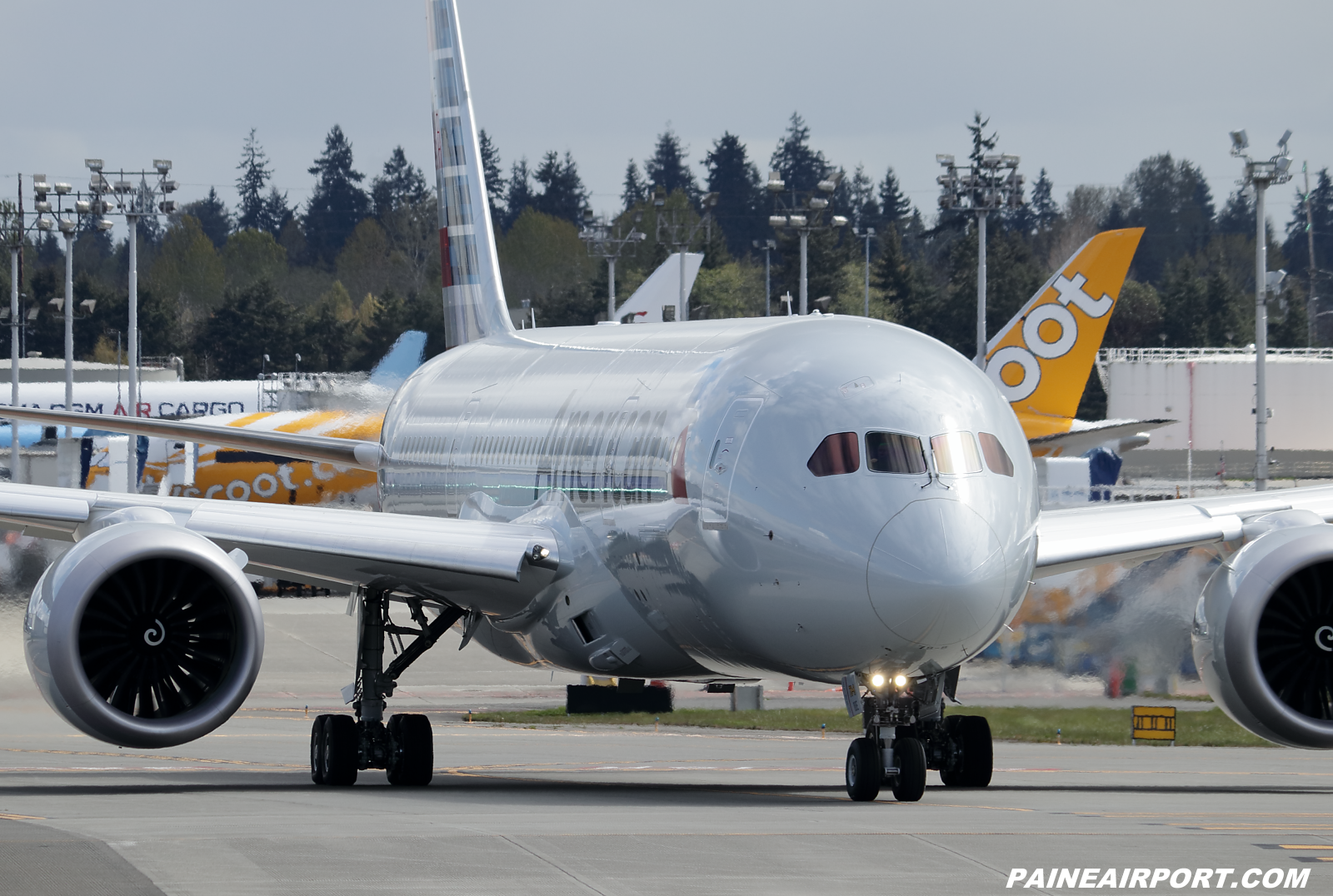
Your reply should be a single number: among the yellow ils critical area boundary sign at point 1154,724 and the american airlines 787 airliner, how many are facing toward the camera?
2

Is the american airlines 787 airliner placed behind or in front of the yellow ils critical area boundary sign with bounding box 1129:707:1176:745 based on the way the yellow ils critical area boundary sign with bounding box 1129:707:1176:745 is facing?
in front

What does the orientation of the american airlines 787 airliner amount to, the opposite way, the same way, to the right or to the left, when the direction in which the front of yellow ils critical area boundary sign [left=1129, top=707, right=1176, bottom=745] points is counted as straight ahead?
the same way

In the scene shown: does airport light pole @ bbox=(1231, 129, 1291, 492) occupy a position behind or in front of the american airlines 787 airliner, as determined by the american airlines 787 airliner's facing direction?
behind

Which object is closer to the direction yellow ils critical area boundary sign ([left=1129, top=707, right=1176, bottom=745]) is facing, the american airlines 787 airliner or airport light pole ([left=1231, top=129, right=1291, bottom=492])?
the american airlines 787 airliner

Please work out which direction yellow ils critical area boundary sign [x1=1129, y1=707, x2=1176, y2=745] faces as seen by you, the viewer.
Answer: facing the viewer

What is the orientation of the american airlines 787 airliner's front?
toward the camera

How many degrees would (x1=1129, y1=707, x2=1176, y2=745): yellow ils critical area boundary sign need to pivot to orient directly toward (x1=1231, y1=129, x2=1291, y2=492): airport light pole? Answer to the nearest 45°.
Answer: approximately 180°
